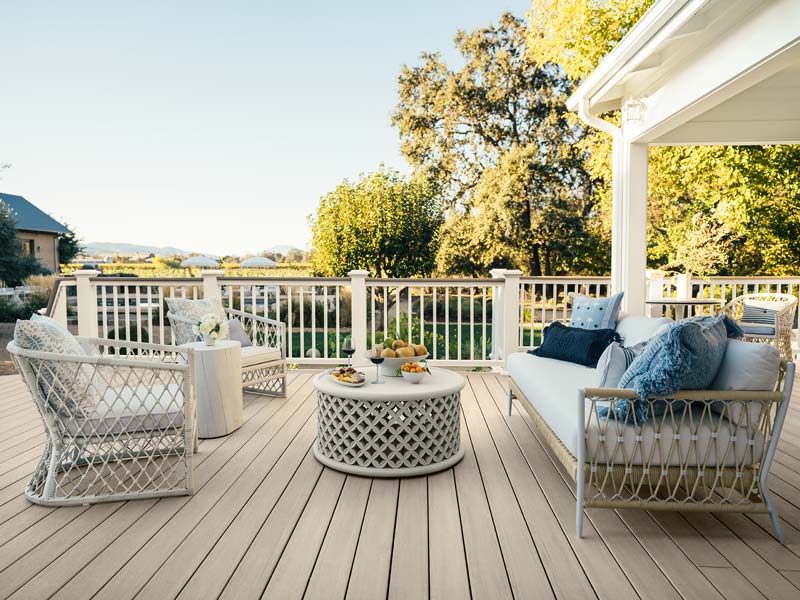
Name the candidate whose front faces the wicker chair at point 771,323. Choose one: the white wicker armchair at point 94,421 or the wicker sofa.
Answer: the white wicker armchair

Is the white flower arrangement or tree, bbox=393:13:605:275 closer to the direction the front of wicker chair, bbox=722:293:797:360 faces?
the white flower arrangement

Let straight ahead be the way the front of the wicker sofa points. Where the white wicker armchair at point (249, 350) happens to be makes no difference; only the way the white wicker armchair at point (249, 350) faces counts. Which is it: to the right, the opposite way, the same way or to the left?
the opposite way

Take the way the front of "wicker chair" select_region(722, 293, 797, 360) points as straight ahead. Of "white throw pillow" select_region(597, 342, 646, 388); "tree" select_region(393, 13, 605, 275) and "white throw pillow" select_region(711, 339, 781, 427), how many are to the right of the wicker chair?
1

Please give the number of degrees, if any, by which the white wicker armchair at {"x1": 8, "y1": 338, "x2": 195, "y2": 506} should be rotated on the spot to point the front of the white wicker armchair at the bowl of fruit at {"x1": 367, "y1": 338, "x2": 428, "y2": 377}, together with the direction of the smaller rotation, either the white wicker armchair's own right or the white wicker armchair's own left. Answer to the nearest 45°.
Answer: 0° — it already faces it

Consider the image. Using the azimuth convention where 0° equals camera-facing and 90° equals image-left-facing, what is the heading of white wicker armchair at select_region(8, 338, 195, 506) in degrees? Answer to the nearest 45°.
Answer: approximately 270°

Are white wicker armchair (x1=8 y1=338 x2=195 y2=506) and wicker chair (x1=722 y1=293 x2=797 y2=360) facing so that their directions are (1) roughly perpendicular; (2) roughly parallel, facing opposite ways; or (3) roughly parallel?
roughly parallel, facing opposite ways

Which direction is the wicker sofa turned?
to the viewer's left

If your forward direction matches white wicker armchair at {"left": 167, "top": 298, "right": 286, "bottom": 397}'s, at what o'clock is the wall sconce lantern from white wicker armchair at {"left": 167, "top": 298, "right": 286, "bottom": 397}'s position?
The wall sconce lantern is roughly at 11 o'clock from the white wicker armchair.

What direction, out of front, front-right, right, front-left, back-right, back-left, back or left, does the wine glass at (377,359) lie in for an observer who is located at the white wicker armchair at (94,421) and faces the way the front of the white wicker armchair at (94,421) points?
front

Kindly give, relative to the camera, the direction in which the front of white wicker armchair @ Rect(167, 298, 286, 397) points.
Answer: facing the viewer and to the right of the viewer

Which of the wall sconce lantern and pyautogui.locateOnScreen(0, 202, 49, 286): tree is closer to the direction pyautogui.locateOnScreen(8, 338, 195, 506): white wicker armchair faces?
the wall sconce lantern

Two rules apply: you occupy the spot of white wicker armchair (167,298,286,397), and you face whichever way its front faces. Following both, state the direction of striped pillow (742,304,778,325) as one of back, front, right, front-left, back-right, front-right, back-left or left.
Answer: front-left

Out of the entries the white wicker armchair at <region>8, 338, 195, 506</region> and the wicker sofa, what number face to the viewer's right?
1

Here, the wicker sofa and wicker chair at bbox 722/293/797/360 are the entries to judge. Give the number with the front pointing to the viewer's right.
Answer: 0

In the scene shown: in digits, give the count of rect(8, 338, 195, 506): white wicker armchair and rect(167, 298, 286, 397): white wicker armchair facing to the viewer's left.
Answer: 0

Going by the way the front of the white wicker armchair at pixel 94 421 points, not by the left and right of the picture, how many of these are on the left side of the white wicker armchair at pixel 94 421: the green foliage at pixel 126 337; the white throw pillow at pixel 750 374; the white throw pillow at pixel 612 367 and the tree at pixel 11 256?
2

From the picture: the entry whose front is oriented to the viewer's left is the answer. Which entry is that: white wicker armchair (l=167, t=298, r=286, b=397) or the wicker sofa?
the wicker sofa
